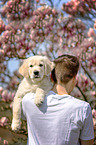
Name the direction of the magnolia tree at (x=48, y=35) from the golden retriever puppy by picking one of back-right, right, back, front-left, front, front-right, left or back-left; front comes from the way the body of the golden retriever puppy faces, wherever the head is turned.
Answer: back

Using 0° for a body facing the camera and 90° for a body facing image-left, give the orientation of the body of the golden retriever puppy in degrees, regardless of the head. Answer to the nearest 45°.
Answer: approximately 0°
